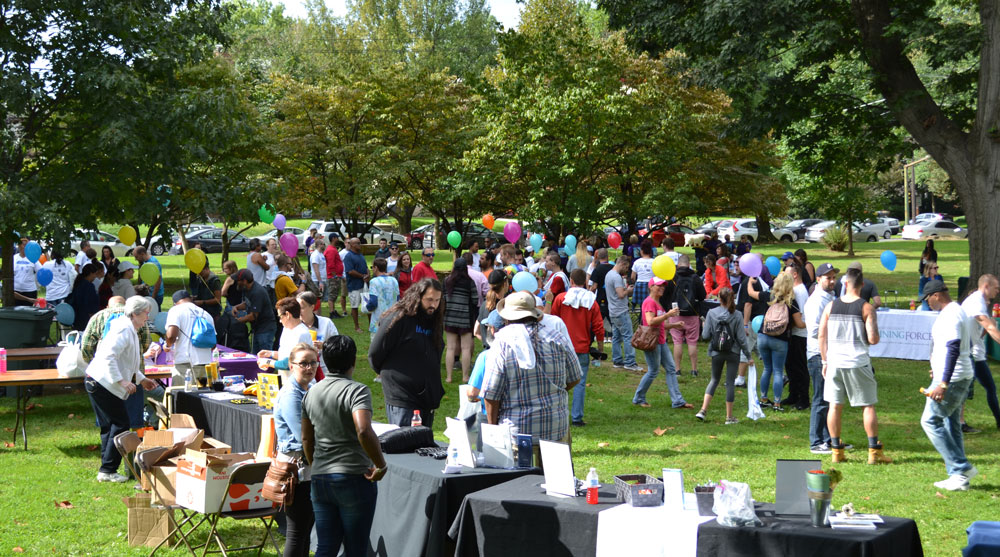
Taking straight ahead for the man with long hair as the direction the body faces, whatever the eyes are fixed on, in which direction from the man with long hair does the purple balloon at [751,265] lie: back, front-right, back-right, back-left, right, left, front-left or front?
left

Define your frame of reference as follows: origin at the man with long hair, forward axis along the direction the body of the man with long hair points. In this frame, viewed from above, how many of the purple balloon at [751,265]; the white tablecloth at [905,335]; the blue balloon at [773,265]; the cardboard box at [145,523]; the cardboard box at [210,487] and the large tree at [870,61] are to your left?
4

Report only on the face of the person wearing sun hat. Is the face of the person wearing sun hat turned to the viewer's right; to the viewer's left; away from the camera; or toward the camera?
away from the camera

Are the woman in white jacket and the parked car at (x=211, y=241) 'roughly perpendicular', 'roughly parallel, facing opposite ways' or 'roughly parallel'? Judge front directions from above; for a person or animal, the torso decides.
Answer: roughly parallel

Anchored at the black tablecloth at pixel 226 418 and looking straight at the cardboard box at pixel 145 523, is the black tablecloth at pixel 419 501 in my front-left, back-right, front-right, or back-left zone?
front-left

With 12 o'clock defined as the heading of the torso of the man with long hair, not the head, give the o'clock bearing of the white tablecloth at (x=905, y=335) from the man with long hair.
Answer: The white tablecloth is roughly at 9 o'clock from the man with long hair.

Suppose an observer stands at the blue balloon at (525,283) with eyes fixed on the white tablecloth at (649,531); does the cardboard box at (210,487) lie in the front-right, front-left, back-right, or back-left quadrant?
front-right

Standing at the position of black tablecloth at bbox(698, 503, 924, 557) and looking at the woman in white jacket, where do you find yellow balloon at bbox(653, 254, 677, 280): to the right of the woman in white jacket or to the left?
right
